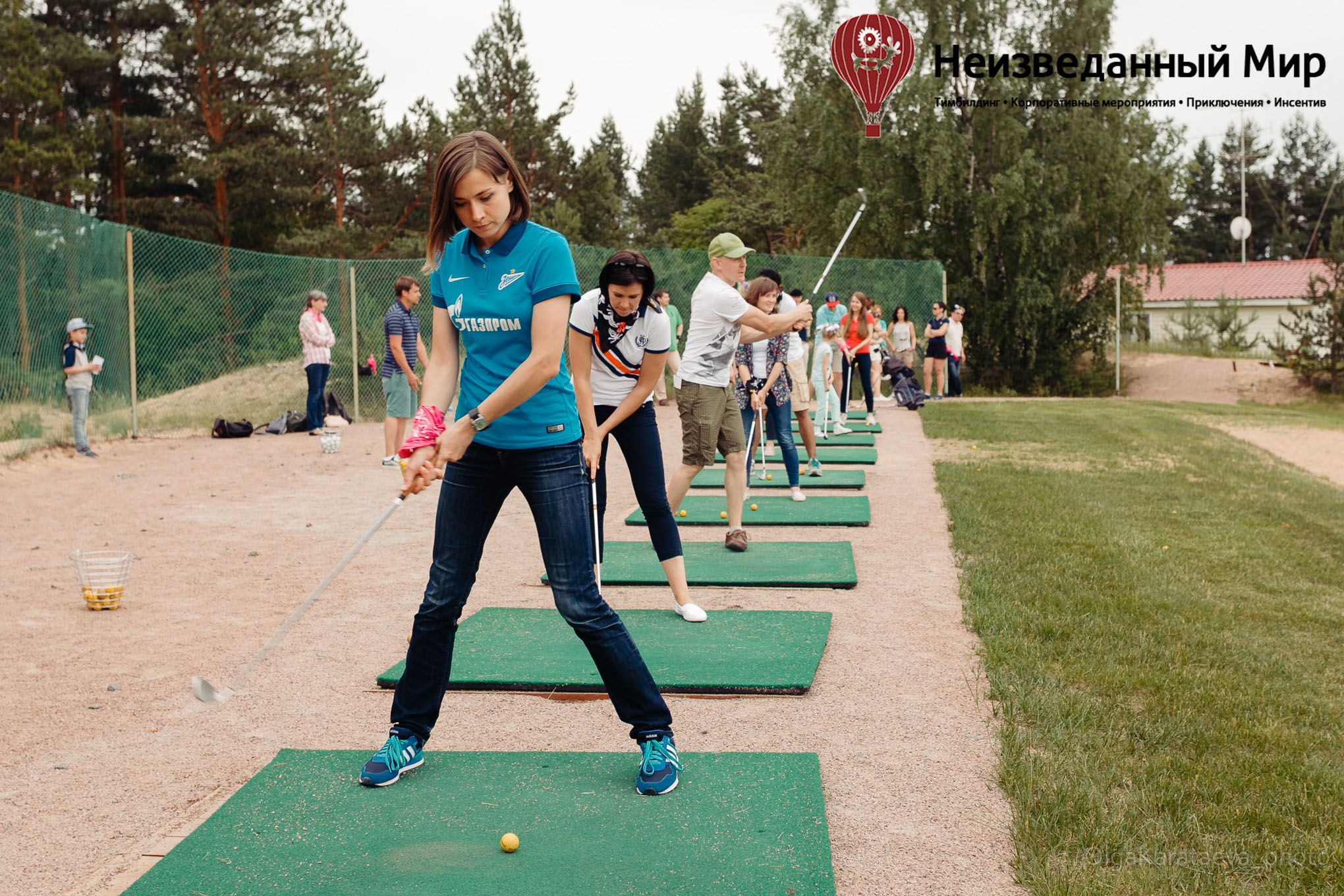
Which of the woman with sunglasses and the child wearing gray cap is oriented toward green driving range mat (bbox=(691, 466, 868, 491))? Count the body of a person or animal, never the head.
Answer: the child wearing gray cap

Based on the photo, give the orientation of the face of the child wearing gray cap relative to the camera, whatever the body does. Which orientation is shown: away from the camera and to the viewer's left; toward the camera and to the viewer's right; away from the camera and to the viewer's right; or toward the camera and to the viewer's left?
toward the camera and to the viewer's right

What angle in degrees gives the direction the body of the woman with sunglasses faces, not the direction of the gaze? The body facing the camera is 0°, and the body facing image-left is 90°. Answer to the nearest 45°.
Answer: approximately 0°

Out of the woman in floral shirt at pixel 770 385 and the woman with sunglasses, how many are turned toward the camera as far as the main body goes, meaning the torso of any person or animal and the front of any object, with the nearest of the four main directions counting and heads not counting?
2

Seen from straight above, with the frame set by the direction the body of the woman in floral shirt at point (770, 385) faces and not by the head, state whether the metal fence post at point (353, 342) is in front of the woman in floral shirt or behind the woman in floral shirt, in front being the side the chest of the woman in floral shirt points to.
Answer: behind

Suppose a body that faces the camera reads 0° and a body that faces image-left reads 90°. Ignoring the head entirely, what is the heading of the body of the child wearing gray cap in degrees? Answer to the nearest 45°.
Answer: approximately 315°
